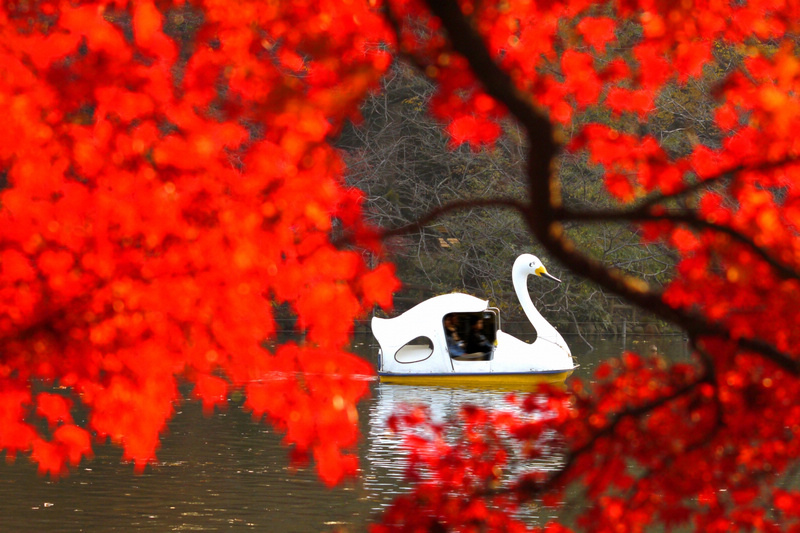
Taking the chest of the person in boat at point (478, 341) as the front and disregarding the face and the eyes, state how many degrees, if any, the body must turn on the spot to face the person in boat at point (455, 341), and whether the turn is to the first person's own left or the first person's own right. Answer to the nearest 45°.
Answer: approximately 180°

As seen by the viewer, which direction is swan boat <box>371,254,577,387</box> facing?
to the viewer's right

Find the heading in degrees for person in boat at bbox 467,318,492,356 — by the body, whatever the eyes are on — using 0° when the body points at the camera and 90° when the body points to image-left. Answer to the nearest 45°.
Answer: approximately 270°
